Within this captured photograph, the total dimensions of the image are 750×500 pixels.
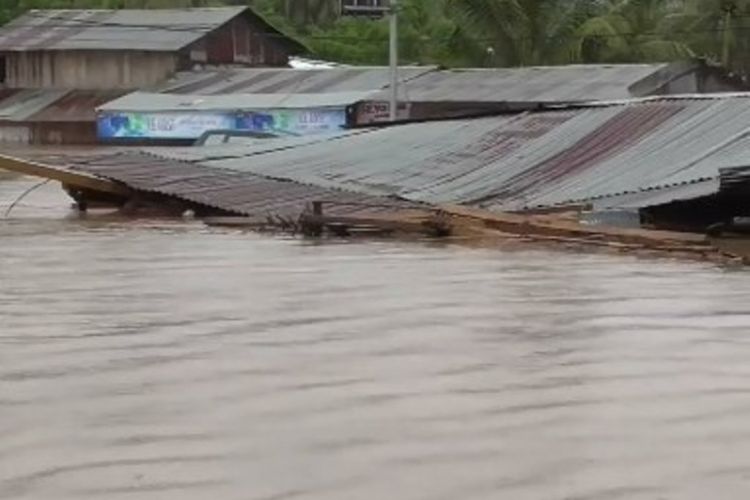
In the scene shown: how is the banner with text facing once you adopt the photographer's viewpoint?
facing the viewer

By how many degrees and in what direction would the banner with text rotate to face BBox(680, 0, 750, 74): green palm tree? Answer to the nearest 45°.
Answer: approximately 90° to its left

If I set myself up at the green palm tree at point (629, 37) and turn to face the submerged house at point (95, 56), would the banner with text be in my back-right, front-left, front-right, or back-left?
front-left

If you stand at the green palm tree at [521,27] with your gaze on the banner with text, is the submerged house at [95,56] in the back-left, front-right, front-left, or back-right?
front-right

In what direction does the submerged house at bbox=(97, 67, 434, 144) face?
toward the camera

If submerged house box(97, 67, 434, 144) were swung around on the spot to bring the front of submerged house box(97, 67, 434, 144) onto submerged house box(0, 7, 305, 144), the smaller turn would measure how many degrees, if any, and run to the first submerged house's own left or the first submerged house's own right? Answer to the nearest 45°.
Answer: approximately 135° to the first submerged house's own right

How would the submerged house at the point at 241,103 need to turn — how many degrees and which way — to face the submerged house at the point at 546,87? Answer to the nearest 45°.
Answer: approximately 45° to its left

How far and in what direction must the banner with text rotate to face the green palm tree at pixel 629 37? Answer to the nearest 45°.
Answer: approximately 90° to its left

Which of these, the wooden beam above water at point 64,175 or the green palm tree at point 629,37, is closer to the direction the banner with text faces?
the wooden beam above water

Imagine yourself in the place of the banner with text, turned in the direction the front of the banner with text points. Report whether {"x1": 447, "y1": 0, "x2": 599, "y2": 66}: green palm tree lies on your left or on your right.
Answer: on your left

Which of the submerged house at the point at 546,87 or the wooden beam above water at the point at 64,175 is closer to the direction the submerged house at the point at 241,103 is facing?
the wooden beam above water
